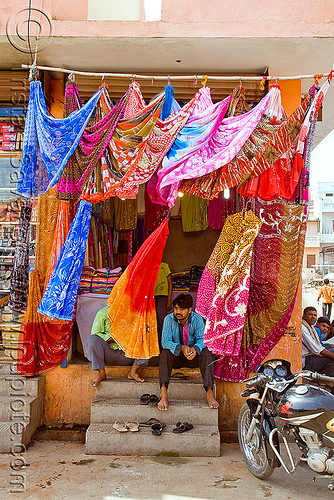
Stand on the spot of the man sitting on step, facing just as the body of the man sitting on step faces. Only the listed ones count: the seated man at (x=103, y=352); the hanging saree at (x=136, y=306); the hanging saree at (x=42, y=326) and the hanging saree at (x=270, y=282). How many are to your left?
1

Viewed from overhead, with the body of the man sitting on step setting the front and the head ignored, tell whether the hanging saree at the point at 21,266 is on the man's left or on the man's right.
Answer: on the man's right

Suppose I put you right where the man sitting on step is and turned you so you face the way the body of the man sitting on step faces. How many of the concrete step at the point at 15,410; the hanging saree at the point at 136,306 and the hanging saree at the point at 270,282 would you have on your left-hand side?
1

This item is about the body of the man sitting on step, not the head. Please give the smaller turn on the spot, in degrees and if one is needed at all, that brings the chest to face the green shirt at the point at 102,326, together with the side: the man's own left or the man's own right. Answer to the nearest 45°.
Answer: approximately 90° to the man's own right

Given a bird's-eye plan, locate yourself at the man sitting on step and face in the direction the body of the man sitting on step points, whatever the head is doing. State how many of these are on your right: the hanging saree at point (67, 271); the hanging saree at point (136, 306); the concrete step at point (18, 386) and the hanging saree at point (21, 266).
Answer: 4

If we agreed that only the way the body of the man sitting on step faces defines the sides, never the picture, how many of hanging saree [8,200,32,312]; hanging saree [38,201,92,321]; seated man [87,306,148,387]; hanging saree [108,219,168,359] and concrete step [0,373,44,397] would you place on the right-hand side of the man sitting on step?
5

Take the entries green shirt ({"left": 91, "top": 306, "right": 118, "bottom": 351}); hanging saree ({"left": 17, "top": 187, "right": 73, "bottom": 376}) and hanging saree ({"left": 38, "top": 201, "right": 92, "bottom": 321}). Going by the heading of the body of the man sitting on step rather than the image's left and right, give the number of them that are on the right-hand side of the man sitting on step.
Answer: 3

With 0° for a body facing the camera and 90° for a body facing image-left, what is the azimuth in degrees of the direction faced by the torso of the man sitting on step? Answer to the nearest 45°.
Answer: approximately 0°

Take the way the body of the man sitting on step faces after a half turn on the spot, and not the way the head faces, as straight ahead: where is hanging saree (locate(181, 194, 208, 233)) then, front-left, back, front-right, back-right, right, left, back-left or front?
front

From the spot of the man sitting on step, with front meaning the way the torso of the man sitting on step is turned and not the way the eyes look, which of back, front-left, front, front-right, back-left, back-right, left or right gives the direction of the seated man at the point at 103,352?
right

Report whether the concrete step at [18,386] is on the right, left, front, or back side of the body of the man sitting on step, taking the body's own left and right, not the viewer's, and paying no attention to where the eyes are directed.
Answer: right

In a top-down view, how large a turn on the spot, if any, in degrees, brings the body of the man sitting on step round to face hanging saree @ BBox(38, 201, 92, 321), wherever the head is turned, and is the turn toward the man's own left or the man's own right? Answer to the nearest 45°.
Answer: approximately 90° to the man's own right

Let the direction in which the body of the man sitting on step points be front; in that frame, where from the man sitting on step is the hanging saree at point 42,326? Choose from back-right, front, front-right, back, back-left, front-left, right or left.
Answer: right
